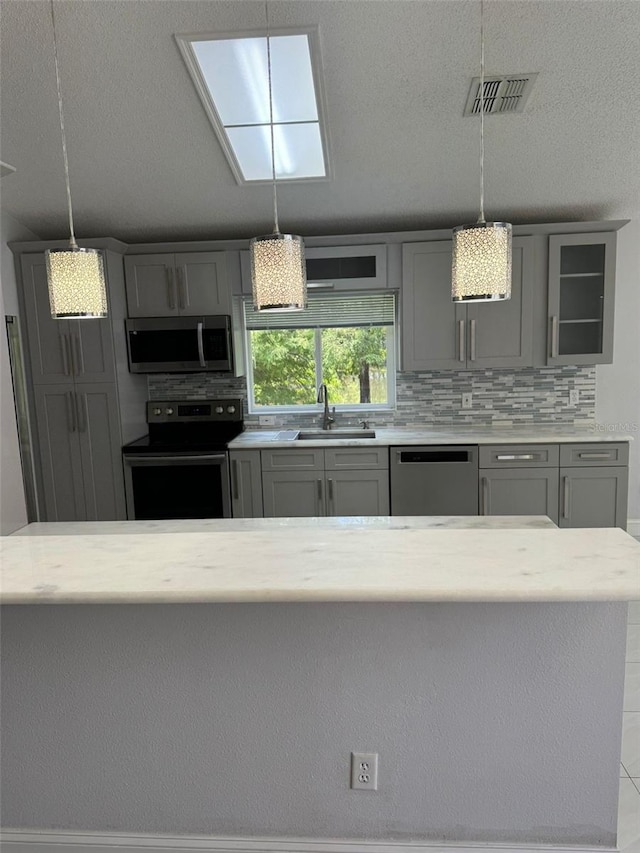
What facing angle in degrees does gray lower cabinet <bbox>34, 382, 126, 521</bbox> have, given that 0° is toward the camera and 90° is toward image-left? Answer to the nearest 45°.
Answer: approximately 0°

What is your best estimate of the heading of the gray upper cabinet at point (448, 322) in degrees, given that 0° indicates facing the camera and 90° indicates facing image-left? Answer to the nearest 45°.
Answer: approximately 0°

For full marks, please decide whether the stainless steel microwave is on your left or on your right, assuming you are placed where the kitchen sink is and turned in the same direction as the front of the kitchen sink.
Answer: on your right

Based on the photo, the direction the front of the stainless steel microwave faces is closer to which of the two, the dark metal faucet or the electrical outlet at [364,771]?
the electrical outlet

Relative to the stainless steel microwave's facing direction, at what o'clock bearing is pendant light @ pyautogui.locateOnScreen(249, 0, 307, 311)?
The pendant light is roughly at 12 o'clock from the stainless steel microwave.

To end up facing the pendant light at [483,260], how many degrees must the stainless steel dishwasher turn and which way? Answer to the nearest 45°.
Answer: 0° — it already faces it

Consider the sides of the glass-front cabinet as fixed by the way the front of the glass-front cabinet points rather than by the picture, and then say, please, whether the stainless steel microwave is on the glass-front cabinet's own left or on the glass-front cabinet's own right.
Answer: on the glass-front cabinet's own right

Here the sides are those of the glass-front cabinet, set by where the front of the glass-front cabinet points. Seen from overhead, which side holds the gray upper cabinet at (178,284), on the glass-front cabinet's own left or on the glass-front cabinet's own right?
on the glass-front cabinet's own right
